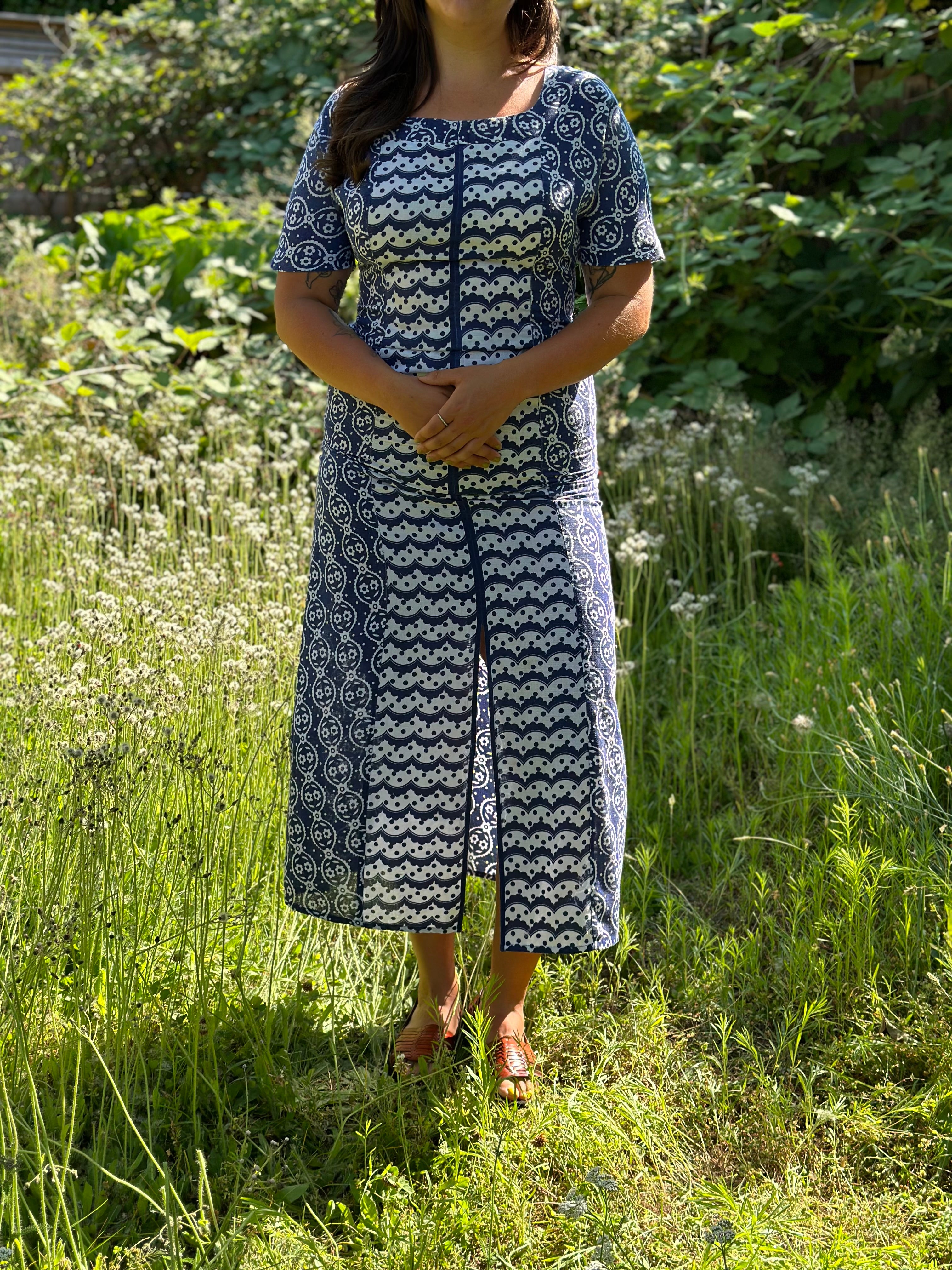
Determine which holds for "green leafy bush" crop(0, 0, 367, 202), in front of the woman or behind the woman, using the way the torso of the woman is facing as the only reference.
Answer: behind

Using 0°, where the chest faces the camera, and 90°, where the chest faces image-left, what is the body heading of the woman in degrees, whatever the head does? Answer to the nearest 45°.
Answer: approximately 0°

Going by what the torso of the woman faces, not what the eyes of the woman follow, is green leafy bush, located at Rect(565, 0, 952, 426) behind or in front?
behind
